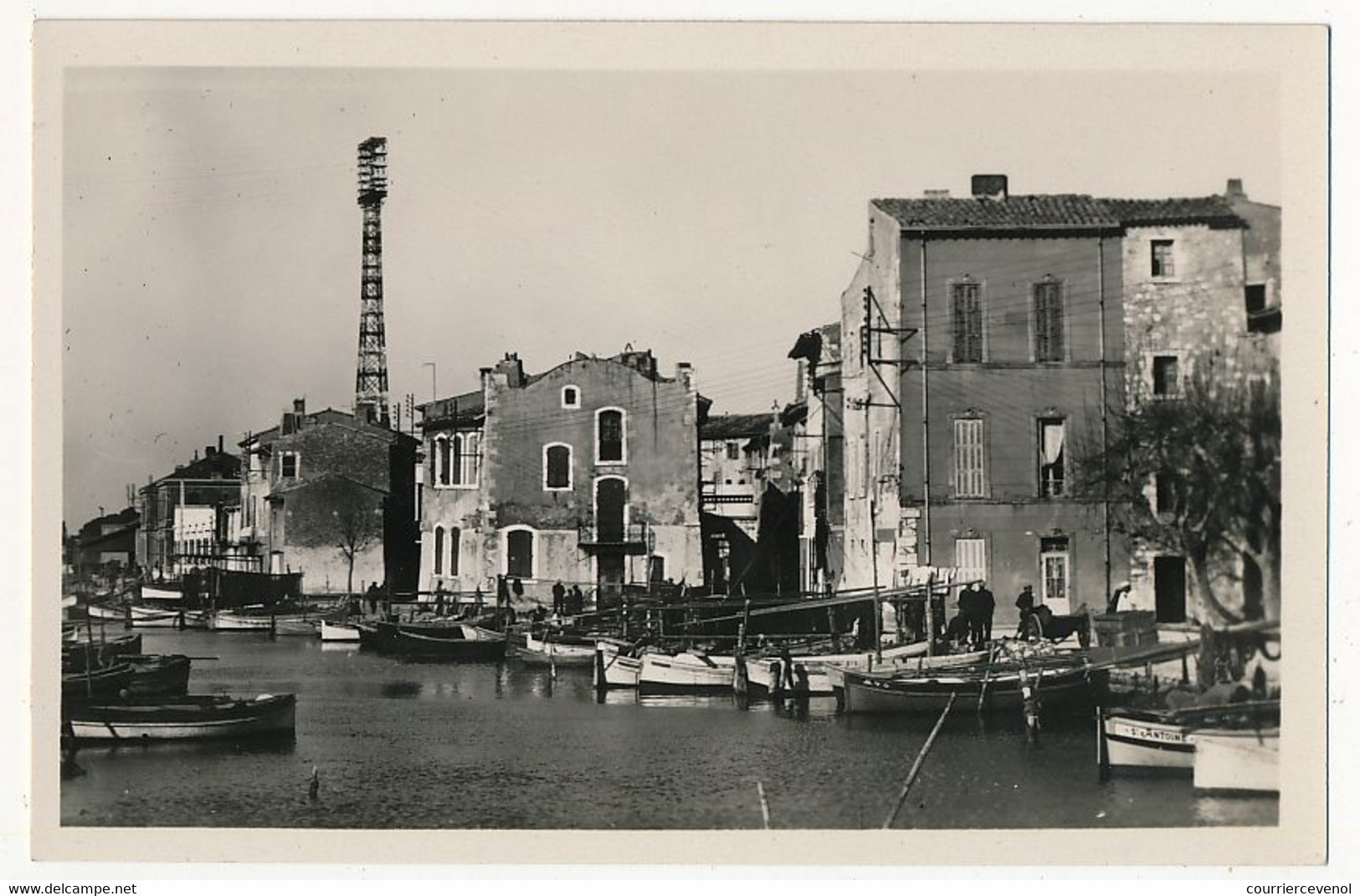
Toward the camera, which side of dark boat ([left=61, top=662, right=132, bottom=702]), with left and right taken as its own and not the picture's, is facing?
right

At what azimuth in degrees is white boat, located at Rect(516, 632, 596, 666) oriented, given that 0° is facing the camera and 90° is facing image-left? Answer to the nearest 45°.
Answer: approximately 90°
